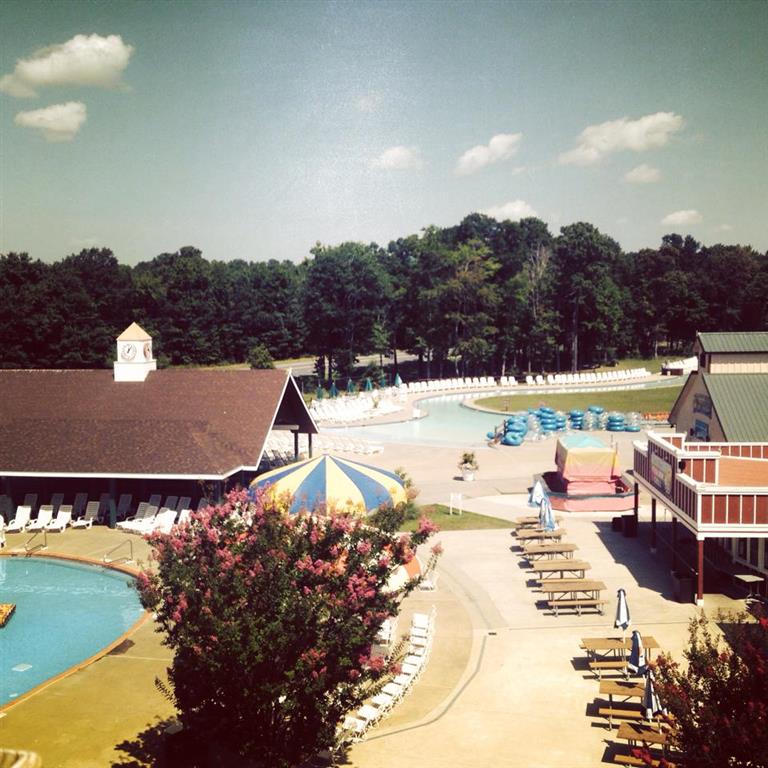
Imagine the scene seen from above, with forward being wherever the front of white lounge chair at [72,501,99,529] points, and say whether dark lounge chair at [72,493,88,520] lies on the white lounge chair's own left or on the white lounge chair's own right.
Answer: on the white lounge chair's own right

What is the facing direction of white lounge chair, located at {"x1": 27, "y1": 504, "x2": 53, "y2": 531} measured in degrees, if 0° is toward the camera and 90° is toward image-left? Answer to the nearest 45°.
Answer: approximately 45°

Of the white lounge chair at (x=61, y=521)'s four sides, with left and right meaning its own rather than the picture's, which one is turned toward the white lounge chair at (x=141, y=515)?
left

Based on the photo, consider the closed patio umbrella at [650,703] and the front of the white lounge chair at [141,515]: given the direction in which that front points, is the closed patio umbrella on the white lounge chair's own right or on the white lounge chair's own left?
on the white lounge chair's own left

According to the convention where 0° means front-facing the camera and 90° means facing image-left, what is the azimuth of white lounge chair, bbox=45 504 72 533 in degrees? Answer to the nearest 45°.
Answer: approximately 45°

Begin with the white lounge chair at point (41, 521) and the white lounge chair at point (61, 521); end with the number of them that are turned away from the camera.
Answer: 0

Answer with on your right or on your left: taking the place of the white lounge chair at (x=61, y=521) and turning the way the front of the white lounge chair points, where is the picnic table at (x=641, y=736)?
on your left

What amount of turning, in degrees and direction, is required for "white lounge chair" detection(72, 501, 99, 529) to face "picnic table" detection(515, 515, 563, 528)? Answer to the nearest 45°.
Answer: approximately 90° to its left

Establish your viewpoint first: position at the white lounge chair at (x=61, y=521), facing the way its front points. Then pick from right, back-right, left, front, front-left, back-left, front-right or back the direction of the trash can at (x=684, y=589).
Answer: left

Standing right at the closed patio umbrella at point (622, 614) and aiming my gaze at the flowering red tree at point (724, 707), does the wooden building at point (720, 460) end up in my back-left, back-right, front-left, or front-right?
back-left

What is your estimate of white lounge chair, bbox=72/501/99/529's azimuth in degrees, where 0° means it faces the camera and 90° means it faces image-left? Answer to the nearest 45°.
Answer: approximately 45°

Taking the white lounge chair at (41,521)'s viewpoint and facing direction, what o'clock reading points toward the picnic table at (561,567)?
The picnic table is roughly at 9 o'clock from the white lounge chair.

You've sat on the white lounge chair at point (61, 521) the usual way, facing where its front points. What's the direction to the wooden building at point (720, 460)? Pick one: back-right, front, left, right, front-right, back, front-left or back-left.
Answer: left

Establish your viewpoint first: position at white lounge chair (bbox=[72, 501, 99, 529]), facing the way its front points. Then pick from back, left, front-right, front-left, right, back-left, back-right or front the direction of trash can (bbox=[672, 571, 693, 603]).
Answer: left

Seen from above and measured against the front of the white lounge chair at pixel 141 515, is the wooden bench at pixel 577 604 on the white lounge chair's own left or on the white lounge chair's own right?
on the white lounge chair's own left

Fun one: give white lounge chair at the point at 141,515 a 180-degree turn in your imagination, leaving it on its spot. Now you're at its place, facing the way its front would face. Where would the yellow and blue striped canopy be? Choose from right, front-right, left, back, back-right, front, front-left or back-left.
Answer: right

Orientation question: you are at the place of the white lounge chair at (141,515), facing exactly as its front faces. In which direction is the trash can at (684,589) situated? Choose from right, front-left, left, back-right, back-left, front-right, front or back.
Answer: left

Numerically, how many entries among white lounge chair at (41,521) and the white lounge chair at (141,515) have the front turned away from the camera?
0
